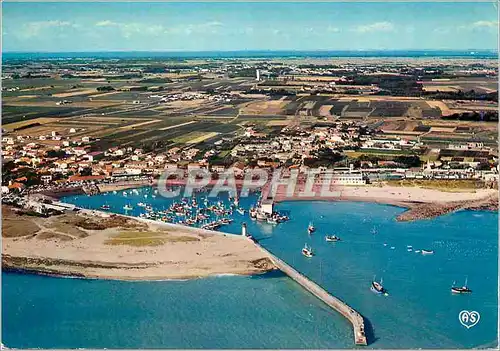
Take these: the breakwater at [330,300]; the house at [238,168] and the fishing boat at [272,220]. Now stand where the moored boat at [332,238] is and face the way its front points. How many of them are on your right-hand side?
1

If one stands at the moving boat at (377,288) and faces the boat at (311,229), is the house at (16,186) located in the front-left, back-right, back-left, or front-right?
front-left

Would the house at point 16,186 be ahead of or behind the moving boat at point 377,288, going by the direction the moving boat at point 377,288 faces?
ahead

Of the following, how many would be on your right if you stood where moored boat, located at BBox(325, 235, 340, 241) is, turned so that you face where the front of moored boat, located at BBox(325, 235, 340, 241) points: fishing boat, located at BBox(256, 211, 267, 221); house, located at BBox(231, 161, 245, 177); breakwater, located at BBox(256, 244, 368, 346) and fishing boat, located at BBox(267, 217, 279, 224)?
1
